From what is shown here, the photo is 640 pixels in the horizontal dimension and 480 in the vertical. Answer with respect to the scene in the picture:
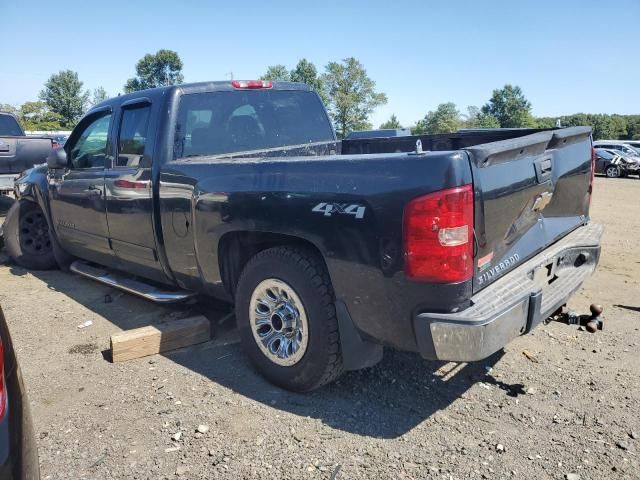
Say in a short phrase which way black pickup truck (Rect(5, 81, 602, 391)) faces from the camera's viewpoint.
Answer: facing away from the viewer and to the left of the viewer

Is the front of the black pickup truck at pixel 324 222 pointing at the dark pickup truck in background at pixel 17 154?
yes

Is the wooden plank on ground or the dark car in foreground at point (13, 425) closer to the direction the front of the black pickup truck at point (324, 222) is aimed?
the wooden plank on ground

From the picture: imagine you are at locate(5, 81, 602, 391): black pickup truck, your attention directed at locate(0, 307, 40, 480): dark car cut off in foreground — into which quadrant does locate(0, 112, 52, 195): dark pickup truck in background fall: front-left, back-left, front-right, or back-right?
back-right
